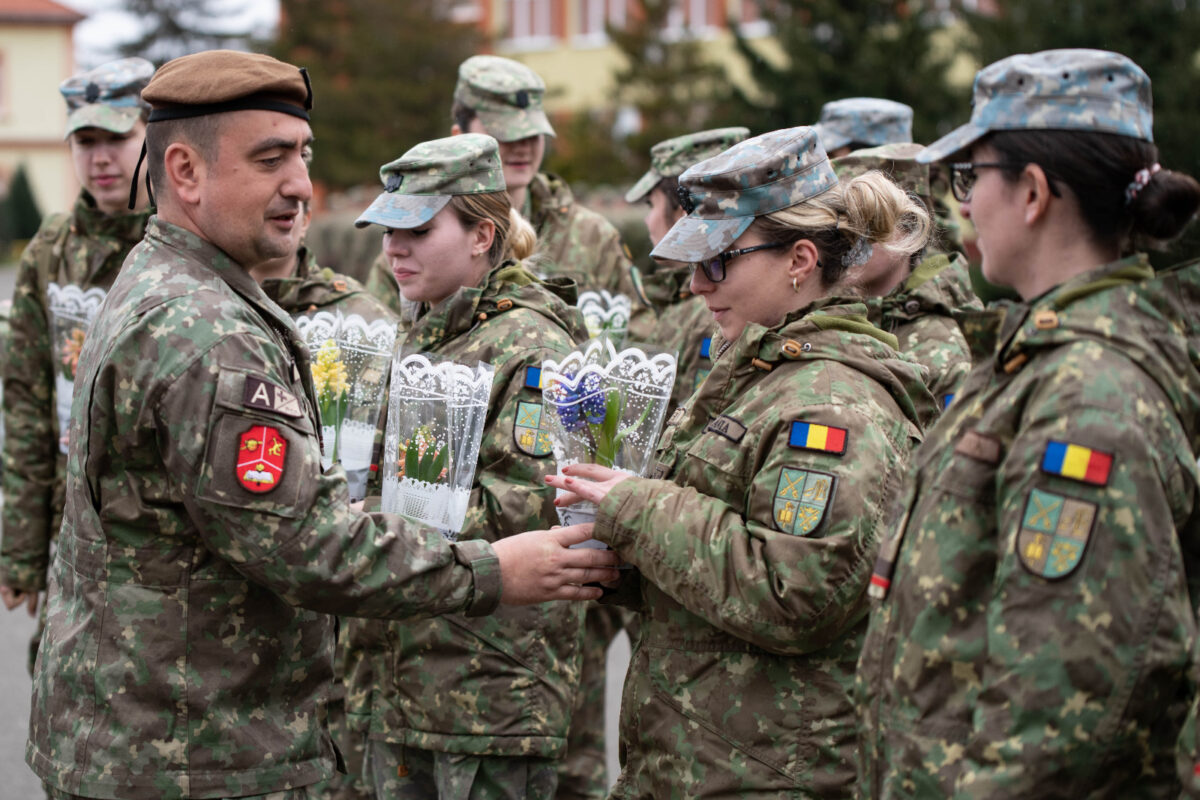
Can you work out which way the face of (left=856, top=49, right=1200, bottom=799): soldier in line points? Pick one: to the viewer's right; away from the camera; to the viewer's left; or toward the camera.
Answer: to the viewer's left

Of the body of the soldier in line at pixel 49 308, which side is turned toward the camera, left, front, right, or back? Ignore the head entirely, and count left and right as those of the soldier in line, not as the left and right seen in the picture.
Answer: front

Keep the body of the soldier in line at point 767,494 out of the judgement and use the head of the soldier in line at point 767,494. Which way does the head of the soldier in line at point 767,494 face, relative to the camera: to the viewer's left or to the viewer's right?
to the viewer's left

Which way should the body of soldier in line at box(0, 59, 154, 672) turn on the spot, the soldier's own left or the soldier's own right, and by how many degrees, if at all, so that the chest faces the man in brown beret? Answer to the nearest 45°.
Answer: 0° — they already face them

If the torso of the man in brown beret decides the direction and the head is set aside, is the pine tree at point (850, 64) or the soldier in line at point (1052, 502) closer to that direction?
the soldier in line

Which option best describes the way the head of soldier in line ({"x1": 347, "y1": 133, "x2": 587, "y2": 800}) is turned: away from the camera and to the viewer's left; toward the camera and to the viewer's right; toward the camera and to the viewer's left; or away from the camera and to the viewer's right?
toward the camera and to the viewer's left

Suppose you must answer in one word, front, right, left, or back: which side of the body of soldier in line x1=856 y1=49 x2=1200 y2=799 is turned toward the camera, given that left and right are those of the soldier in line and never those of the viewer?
left

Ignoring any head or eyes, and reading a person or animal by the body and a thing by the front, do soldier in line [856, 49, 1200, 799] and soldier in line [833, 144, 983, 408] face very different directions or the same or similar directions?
same or similar directions

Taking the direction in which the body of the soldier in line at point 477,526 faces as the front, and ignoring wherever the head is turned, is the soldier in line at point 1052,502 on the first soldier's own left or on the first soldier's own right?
on the first soldier's own left

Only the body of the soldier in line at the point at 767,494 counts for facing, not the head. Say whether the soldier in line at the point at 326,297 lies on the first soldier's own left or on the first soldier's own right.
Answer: on the first soldier's own right

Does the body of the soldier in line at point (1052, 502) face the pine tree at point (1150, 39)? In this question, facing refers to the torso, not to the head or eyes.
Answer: no

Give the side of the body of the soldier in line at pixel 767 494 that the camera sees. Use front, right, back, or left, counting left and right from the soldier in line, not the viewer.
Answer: left

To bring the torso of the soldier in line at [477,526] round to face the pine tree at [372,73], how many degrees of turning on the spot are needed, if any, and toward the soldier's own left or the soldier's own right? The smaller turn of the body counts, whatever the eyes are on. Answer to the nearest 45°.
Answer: approximately 135° to the soldier's own right

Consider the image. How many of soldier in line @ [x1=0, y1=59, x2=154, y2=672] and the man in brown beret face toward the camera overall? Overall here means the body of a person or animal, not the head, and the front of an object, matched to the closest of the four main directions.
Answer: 1

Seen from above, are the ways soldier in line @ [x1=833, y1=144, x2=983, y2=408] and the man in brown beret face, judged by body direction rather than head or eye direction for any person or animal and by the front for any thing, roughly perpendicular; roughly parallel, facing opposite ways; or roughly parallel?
roughly parallel, facing opposite ways

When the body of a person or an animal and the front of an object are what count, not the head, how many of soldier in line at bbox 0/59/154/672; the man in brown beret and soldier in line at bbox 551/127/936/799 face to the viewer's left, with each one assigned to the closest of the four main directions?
1

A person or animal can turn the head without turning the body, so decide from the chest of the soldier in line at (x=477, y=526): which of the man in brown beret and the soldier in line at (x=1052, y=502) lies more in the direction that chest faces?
the man in brown beret

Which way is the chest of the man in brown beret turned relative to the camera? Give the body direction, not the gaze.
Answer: to the viewer's right

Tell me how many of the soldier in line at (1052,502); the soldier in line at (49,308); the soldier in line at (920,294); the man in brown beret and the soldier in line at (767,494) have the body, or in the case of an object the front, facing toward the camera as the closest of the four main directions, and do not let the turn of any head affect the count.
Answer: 1

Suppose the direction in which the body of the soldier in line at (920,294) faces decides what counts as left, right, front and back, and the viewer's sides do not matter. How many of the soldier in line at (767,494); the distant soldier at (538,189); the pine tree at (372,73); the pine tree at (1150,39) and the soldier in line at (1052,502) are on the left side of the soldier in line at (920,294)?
2

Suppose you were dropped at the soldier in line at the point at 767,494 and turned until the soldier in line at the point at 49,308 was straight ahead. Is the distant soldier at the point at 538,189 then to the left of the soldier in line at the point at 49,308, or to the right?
right
